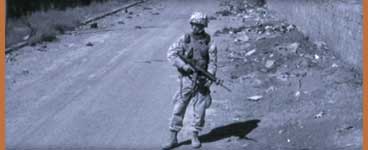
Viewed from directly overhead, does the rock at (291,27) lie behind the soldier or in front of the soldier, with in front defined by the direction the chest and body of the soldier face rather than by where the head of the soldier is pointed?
behind

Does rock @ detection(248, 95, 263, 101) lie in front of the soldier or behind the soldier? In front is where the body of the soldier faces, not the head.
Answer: behind

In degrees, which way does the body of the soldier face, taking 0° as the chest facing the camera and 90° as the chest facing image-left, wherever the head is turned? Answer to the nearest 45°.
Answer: approximately 0°

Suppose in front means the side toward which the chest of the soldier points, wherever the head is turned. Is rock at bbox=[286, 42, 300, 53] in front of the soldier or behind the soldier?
behind

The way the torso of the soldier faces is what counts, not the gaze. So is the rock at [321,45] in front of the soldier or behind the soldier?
behind

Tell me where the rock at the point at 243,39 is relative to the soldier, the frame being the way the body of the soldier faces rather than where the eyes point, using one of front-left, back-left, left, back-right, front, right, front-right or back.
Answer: back

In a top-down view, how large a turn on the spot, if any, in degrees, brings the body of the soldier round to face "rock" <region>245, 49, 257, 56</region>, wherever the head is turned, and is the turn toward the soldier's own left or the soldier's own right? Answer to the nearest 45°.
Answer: approximately 180°
